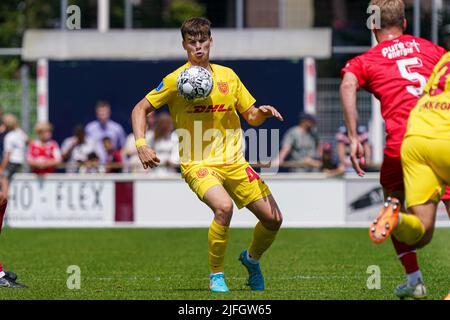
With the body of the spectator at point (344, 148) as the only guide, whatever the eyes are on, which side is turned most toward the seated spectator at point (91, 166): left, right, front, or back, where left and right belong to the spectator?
right

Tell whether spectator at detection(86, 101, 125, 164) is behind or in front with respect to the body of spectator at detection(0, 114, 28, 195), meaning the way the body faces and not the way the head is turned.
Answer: behind

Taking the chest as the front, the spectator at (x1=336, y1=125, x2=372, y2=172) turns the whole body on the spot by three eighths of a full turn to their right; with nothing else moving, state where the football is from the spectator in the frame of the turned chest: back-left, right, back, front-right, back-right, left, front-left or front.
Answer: back-left

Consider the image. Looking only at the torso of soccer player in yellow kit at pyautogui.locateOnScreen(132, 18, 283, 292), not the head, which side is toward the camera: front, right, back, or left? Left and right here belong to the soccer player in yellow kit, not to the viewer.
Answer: front

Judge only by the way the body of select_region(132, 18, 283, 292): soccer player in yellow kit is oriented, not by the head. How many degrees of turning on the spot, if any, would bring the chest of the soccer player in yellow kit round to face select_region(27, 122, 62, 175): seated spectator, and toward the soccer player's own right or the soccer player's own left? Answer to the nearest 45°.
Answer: approximately 180°
